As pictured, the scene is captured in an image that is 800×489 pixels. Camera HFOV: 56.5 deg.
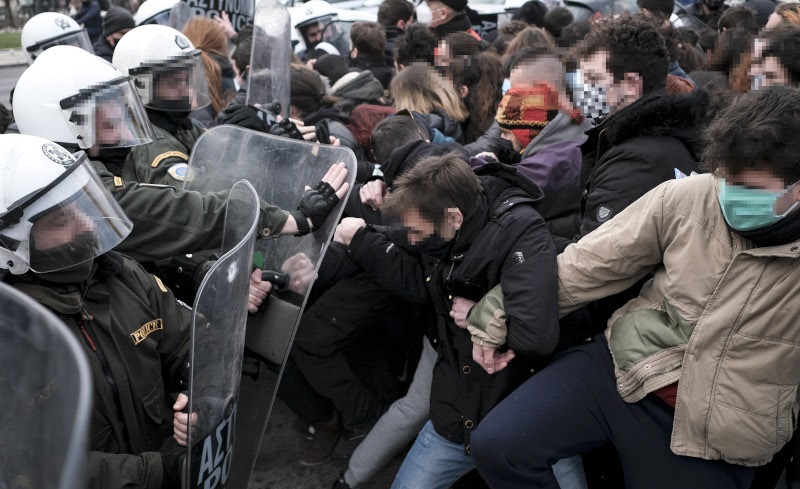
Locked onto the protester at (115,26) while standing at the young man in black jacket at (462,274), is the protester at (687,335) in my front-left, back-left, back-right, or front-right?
back-right

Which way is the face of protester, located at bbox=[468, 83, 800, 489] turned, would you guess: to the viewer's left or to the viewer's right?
to the viewer's left

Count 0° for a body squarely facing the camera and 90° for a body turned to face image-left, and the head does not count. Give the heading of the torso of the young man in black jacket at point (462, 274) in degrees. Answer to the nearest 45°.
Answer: approximately 45°

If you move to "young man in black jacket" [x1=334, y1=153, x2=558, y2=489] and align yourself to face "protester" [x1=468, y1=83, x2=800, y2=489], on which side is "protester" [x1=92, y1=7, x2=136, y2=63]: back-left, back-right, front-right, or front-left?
back-left
